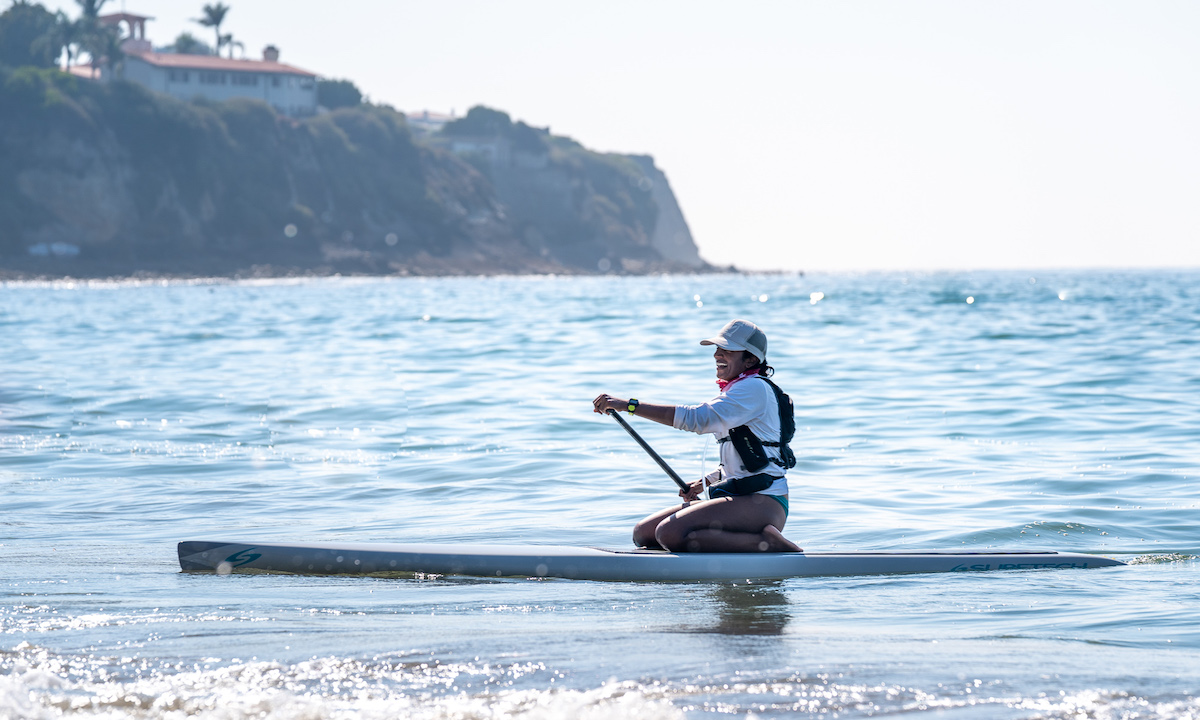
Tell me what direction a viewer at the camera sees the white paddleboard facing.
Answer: facing to the left of the viewer

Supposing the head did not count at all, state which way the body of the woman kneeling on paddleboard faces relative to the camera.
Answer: to the viewer's left

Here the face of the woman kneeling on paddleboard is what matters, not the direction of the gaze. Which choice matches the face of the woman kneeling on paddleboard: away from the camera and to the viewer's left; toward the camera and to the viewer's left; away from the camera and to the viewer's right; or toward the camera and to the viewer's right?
toward the camera and to the viewer's left
